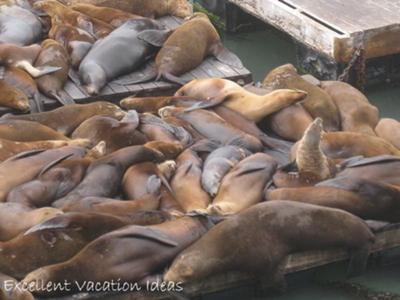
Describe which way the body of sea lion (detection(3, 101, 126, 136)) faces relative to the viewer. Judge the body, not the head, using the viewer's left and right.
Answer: facing to the right of the viewer

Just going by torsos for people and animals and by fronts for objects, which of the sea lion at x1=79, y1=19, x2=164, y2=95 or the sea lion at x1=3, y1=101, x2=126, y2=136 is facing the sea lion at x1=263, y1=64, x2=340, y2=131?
the sea lion at x1=3, y1=101, x2=126, y2=136

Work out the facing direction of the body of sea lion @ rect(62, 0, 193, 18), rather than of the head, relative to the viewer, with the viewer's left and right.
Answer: facing to the right of the viewer

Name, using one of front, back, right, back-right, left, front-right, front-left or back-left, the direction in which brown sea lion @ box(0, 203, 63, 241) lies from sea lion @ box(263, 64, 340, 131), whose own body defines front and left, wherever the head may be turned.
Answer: front-left

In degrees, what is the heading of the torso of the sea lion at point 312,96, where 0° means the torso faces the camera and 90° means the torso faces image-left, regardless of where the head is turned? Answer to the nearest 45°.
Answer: approximately 90°

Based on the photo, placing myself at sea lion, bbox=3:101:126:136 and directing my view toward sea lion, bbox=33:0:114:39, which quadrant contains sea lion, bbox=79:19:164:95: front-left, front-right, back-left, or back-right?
front-right

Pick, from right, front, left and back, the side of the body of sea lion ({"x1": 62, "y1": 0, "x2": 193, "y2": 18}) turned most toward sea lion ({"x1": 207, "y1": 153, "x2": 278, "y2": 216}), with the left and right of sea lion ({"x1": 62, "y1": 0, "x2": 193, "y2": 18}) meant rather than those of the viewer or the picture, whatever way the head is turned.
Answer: right

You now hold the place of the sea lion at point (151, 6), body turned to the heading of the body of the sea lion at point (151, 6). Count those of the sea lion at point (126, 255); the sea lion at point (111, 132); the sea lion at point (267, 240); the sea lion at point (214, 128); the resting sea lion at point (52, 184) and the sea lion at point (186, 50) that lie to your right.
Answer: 6
